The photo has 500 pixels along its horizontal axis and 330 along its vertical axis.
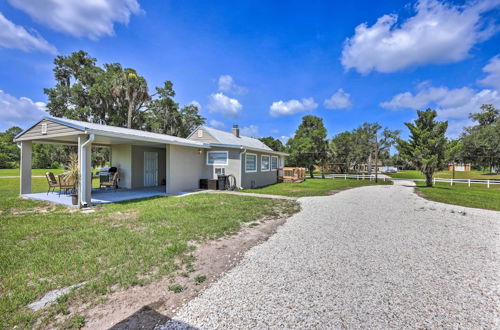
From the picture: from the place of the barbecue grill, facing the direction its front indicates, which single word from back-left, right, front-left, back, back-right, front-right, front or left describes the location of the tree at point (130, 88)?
back-right

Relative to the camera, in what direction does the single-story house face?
facing the viewer and to the right of the viewer

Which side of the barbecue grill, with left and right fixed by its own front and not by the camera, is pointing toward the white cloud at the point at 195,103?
back

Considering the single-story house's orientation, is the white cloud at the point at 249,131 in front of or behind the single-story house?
behind

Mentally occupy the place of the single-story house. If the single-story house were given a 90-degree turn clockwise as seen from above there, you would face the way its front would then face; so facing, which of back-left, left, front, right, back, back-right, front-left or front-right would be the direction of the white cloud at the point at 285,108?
right

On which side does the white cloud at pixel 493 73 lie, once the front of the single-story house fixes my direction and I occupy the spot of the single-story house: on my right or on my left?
on my left

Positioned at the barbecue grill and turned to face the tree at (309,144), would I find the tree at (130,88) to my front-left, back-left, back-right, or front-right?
front-left

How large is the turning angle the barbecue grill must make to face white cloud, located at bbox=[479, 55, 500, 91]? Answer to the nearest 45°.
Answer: approximately 135° to its left

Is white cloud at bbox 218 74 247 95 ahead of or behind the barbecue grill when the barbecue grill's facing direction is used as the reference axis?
behind

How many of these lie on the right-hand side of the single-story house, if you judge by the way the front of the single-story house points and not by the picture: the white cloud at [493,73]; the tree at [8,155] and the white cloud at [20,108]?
2

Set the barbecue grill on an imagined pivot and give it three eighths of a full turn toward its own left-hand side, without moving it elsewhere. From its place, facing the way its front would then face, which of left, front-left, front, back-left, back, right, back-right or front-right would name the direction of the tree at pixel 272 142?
front-left

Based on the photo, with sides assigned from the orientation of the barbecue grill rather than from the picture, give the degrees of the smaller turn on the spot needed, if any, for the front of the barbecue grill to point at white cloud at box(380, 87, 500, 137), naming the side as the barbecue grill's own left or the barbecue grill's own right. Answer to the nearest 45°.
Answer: approximately 135° to the barbecue grill's own left
